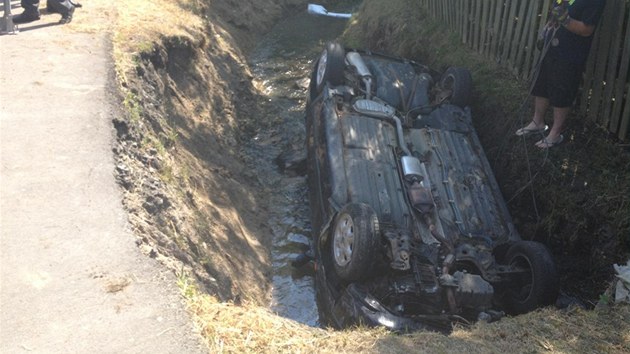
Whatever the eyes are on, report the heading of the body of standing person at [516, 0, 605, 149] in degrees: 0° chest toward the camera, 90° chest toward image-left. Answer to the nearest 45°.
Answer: approximately 45°

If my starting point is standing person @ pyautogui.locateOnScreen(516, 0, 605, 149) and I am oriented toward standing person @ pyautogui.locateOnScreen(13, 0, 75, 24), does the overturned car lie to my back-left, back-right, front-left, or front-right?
front-left

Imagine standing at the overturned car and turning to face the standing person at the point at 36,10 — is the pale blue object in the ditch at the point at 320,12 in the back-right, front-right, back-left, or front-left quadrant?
front-right

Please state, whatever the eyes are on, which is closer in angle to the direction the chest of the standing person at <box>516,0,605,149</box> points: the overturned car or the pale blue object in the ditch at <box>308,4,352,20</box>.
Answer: the overturned car

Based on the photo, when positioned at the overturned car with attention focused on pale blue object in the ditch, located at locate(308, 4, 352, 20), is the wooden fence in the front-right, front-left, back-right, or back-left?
front-right

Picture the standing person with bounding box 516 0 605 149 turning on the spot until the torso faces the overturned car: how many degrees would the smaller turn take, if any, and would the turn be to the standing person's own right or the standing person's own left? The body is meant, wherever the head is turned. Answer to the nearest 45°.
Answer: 0° — they already face it

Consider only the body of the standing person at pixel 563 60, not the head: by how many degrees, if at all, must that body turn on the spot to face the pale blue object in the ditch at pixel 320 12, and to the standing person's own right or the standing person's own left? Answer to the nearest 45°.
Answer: approximately 90° to the standing person's own right

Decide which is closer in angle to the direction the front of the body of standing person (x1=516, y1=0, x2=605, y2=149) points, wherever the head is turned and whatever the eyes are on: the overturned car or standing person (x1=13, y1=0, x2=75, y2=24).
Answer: the overturned car

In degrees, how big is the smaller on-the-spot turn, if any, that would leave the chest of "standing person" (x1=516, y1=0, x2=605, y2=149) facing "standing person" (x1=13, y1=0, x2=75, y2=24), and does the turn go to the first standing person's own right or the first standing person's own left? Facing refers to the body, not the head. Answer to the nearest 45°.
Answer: approximately 45° to the first standing person's own right

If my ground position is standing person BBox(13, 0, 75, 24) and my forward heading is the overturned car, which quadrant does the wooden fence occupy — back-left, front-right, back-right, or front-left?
front-left
